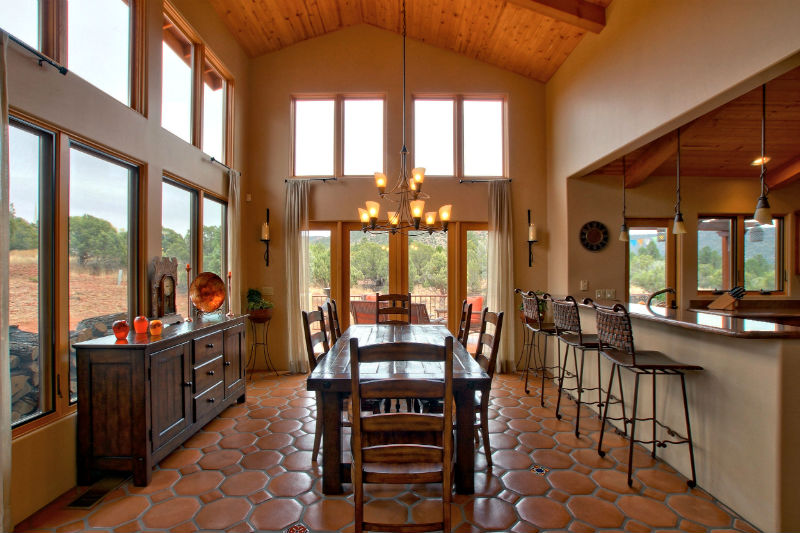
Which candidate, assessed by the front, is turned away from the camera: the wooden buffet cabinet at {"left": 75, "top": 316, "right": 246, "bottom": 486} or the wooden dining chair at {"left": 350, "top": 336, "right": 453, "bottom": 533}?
the wooden dining chair

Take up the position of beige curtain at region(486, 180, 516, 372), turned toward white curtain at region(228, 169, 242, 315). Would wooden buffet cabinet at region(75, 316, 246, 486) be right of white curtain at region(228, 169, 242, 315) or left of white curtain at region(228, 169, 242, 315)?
left

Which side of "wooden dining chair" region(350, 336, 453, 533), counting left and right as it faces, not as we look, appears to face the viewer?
back

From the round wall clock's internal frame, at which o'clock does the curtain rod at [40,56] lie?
The curtain rod is roughly at 1 o'clock from the round wall clock.

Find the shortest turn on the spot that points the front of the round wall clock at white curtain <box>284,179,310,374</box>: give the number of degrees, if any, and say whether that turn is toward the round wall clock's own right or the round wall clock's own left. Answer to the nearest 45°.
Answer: approximately 90° to the round wall clock's own right

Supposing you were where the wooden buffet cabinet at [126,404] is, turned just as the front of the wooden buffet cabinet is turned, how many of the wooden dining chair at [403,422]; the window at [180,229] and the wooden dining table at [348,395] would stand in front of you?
2

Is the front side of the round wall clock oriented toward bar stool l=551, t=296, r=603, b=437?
yes

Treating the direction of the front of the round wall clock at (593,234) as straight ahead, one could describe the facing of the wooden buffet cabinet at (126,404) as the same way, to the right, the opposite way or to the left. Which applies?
to the left

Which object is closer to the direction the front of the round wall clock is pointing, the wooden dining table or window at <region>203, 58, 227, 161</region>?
the wooden dining table

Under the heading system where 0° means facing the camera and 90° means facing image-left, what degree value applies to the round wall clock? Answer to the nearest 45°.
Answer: approximately 0°

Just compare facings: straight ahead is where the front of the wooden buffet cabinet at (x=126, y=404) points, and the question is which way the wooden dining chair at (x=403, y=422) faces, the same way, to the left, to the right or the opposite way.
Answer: to the left

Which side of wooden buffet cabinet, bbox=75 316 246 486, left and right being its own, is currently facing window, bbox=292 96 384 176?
left

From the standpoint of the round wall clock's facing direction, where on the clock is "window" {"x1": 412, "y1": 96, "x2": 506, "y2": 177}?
The window is roughly at 3 o'clock from the round wall clock.

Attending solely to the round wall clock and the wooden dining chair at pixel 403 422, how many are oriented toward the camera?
1

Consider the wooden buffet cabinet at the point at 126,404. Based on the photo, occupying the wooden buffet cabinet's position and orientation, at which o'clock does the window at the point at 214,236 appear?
The window is roughly at 8 o'clock from the wooden buffet cabinet.
